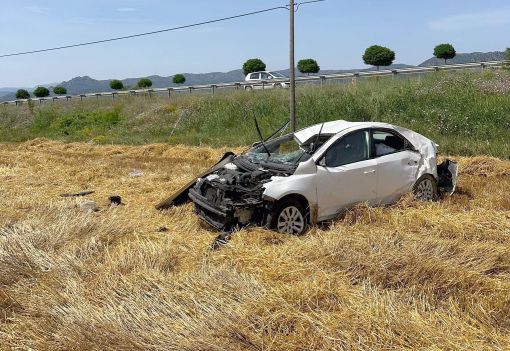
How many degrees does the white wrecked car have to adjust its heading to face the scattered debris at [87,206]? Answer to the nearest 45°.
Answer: approximately 45° to its right

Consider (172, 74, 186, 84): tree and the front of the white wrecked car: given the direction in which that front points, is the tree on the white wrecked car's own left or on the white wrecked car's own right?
on the white wrecked car's own right

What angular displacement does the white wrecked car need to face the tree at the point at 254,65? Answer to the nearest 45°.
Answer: approximately 135° to its right

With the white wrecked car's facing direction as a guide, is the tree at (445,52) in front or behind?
behind

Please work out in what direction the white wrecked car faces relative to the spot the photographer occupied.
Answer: facing the viewer and to the left of the viewer

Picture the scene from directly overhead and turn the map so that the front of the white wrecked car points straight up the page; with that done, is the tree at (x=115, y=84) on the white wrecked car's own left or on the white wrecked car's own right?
on the white wrecked car's own right

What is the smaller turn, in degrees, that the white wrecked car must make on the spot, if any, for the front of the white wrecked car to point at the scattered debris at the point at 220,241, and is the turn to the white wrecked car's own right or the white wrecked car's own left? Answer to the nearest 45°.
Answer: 0° — it already faces it

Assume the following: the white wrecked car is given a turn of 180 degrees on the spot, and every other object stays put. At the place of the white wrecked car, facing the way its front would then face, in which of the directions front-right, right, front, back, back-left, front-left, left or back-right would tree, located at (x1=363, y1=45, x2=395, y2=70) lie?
front-left

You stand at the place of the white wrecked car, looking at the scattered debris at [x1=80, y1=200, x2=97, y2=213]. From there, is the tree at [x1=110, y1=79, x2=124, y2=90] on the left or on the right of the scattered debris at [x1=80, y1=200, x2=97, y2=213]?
right

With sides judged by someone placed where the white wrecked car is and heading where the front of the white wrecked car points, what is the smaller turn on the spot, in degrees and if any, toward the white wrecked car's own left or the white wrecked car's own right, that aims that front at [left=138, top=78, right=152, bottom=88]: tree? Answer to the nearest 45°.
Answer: approximately 135° to the white wrecked car's own right

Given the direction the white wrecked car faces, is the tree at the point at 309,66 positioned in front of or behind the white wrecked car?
behind
